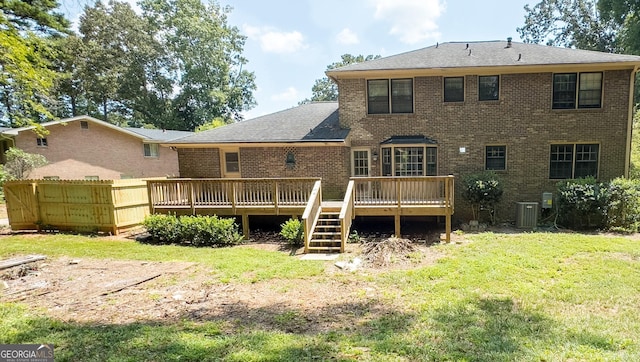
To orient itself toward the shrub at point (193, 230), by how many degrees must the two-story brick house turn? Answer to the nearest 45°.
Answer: approximately 135° to its left

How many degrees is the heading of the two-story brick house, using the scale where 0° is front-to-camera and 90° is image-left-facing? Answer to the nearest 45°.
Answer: approximately 180°

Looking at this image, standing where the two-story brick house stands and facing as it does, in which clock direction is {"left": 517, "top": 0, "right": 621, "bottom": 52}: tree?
The tree is roughly at 1 o'clock from the two-story brick house.

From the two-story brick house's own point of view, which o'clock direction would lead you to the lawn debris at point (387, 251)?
The lawn debris is roughly at 7 o'clock from the two-story brick house.

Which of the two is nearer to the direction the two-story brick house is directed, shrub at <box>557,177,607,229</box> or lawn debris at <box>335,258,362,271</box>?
the shrub

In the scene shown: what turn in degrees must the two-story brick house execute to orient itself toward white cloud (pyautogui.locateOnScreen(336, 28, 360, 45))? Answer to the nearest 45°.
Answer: approximately 45° to its left

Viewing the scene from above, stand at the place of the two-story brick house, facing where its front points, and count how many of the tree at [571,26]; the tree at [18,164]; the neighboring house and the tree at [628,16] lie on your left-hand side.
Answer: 2

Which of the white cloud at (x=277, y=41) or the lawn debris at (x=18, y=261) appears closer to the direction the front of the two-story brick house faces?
the white cloud

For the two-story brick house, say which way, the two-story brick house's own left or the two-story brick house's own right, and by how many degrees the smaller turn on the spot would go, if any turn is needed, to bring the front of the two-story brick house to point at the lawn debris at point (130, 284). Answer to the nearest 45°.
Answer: approximately 135° to the two-story brick house's own left

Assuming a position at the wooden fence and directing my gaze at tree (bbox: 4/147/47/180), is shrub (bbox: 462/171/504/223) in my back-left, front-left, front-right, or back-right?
back-right

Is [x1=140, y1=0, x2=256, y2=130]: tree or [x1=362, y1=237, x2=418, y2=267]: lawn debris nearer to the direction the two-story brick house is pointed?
the tree
